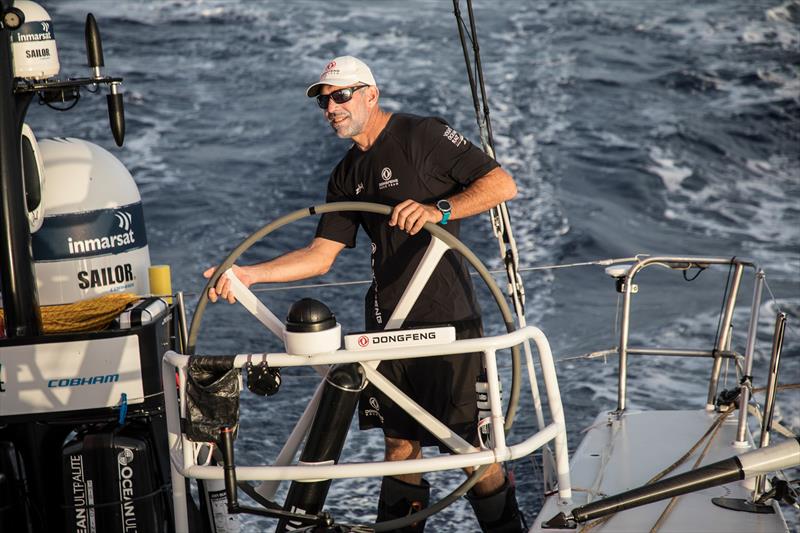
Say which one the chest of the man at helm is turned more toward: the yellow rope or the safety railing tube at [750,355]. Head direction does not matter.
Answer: the yellow rope

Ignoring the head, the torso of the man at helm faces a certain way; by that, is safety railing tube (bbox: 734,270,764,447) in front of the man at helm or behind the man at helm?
behind

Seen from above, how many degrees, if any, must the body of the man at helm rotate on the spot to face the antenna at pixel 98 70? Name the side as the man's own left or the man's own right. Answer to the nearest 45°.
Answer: approximately 45° to the man's own right

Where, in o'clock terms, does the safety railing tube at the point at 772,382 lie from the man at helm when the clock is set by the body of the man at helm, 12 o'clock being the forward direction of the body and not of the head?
The safety railing tube is roughly at 8 o'clock from the man at helm.

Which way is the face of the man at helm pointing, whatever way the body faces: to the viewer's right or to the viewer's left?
to the viewer's left

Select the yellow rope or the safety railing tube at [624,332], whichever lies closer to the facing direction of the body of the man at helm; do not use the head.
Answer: the yellow rope

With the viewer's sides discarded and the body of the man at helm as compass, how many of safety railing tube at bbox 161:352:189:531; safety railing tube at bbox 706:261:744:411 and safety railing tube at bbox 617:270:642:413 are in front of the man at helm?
1

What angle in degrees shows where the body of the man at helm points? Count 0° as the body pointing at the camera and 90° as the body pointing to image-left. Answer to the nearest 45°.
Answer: approximately 45°

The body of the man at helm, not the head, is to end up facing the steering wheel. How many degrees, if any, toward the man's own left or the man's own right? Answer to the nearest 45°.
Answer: approximately 45° to the man's own left

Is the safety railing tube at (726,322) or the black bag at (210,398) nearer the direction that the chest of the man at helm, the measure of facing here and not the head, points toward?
the black bag

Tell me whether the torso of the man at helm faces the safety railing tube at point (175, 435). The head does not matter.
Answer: yes
